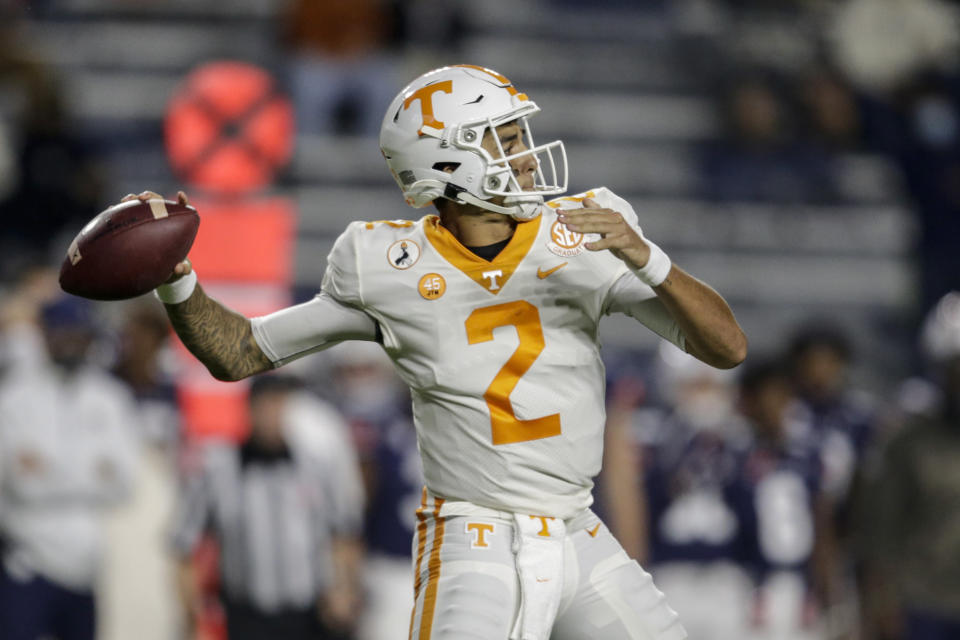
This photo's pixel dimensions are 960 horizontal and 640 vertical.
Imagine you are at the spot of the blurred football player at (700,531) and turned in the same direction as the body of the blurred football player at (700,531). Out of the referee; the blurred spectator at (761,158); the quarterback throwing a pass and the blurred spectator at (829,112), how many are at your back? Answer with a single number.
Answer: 2

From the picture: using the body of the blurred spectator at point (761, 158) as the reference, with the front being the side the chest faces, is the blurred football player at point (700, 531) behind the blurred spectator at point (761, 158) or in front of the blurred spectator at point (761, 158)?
in front

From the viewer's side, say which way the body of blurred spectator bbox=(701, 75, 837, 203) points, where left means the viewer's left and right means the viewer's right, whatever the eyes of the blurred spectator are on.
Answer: facing the viewer

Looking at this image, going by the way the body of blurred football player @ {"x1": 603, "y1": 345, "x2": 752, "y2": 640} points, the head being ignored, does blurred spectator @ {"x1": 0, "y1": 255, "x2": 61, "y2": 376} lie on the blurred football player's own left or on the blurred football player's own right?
on the blurred football player's own right

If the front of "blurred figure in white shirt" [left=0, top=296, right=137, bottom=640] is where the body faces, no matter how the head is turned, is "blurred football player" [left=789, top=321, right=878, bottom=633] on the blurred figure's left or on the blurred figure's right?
on the blurred figure's left

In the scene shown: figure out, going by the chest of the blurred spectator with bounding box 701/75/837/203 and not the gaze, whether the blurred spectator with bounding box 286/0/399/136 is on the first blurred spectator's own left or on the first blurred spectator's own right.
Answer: on the first blurred spectator's own right

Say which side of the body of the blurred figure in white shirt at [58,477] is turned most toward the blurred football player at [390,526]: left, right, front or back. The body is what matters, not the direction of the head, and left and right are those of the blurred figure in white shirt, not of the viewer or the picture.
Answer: left

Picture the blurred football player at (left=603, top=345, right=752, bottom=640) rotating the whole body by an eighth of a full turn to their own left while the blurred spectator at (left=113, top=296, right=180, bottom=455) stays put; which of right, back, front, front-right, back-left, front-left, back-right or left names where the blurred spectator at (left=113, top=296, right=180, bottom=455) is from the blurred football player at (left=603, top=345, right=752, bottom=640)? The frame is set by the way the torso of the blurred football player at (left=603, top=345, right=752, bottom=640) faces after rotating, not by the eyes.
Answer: back-right

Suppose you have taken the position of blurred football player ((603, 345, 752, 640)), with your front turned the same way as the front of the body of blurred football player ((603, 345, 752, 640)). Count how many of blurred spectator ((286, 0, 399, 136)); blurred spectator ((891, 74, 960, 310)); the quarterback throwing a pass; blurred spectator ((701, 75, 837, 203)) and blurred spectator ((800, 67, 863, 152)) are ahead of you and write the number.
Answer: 1

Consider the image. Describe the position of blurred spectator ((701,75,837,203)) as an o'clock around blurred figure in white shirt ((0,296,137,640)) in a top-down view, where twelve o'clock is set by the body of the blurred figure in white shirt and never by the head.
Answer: The blurred spectator is roughly at 8 o'clock from the blurred figure in white shirt.

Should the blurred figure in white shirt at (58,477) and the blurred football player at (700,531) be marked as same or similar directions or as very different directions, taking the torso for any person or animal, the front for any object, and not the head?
same or similar directions

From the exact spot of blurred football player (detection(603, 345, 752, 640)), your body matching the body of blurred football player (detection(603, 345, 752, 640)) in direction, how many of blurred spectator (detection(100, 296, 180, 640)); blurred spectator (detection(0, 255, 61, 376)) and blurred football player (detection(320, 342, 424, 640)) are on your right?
3

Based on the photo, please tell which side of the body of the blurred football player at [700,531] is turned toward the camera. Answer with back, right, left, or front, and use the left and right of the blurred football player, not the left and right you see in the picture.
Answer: front

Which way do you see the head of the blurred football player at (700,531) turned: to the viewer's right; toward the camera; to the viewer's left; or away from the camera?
toward the camera

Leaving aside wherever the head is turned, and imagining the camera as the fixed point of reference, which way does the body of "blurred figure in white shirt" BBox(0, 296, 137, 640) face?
toward the camera

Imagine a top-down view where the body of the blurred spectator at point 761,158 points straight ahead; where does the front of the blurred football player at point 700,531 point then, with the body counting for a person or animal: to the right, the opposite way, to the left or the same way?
the same way
